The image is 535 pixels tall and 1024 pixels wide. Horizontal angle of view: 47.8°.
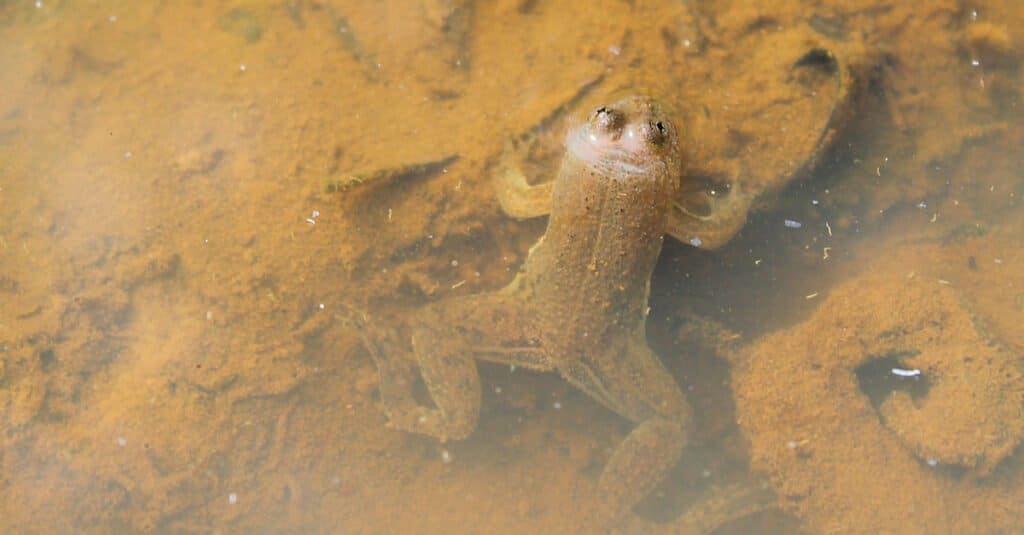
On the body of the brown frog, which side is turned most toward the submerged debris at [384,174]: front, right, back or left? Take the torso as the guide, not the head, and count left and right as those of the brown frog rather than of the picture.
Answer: left

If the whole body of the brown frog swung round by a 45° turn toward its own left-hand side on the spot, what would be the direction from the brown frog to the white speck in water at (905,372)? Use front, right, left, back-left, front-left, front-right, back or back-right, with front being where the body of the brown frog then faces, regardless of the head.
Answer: back-right

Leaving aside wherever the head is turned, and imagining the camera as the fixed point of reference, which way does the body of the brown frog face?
away from the camera
